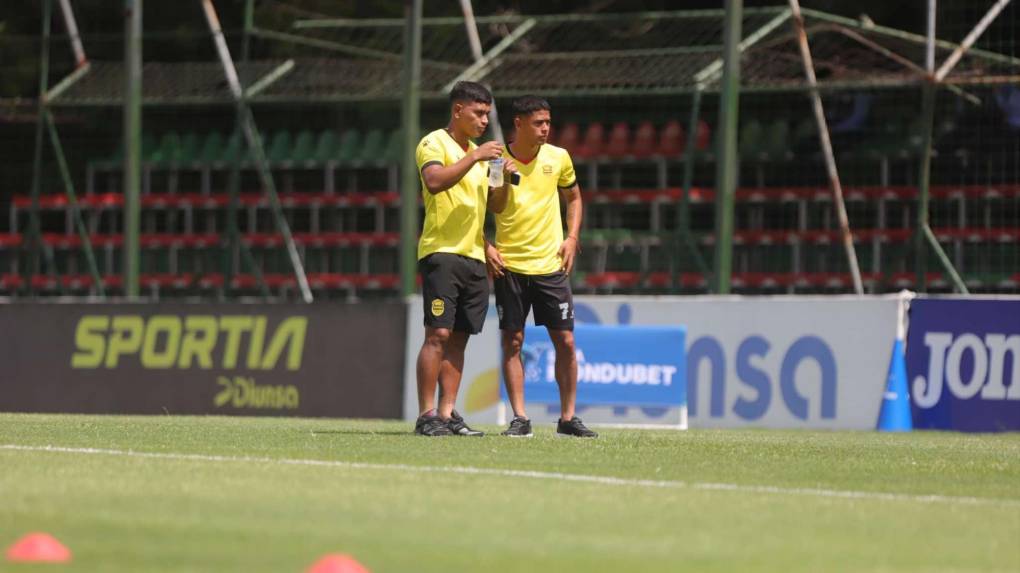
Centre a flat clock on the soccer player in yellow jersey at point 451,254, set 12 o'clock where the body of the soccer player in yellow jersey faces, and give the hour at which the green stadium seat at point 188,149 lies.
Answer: The green stadium seat is roughly at 7 o'clock from the soccer player in yellow jersey.

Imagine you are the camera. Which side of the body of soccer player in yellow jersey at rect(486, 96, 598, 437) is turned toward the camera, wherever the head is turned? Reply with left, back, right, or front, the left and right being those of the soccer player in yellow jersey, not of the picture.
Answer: front

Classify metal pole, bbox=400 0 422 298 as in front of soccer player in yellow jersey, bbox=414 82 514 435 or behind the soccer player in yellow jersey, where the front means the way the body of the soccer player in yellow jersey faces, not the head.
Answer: behind

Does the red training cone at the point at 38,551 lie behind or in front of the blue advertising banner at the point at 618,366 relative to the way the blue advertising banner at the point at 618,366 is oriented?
in front

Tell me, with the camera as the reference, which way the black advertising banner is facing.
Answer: facing the viewer

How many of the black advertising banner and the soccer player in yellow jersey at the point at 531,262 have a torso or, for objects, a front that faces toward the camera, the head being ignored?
2

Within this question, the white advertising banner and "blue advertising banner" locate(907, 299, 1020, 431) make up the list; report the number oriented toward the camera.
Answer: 2

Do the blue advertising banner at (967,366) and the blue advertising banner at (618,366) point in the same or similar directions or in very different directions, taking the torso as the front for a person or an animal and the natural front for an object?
same or similar directions

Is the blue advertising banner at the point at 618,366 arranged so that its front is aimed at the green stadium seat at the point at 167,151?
no

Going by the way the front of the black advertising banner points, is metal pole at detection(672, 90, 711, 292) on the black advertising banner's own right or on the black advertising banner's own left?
on the black advertising banner's own left

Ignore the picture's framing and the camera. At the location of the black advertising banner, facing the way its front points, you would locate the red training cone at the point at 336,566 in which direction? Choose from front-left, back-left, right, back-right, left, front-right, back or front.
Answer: front

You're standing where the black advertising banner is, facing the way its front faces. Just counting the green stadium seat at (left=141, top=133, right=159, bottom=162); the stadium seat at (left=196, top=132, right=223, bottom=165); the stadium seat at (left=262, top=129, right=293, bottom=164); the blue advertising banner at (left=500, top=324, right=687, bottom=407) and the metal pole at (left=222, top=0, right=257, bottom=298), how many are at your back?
4

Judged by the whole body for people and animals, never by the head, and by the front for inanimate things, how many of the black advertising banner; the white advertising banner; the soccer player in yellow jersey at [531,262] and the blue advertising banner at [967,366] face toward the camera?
4

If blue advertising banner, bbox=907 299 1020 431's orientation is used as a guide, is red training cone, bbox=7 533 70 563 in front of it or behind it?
in front

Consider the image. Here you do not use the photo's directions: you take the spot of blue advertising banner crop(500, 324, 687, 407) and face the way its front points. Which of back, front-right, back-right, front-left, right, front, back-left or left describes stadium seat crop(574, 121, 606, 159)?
back
